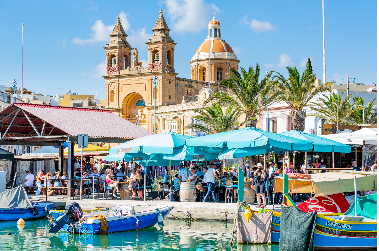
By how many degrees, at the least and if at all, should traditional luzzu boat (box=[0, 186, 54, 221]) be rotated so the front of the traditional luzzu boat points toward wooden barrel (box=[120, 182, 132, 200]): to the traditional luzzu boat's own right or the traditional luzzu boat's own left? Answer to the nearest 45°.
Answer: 0° — it already faces it

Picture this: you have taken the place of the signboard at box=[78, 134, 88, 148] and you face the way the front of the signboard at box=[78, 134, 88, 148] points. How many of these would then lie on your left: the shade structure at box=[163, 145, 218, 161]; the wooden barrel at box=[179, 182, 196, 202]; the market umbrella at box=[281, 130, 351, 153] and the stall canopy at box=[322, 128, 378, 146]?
4

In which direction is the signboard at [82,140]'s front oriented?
toward the camera

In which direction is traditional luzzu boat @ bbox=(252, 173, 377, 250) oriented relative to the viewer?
to the viewer's left

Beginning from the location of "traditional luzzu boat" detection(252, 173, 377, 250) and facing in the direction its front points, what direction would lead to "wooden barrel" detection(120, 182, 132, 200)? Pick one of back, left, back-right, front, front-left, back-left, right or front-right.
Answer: front-right

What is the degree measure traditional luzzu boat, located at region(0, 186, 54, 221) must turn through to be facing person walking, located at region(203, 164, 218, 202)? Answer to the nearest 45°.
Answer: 0° — it already faces them

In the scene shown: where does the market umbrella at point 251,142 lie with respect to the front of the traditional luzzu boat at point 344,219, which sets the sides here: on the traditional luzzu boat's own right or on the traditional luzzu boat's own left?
on the traditional luzzu boat's own right

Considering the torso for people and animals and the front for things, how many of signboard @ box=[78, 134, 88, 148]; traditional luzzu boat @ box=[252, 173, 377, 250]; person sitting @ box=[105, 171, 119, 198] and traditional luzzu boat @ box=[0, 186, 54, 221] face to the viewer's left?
1

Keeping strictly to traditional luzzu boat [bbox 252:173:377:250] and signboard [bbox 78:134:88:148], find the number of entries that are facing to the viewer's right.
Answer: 0

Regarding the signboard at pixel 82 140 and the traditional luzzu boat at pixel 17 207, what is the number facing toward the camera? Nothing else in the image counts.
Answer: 1

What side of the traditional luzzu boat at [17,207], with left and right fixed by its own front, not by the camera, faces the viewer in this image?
right
